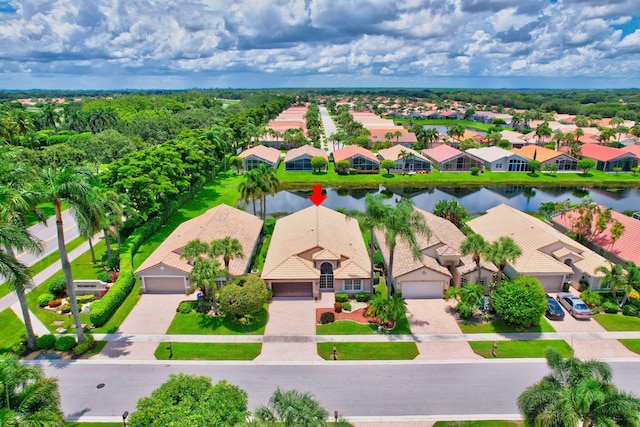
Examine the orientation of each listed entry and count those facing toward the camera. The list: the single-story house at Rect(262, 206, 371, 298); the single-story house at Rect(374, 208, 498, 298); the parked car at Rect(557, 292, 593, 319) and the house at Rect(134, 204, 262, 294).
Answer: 3

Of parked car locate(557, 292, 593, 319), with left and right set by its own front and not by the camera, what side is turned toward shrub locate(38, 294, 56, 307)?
left

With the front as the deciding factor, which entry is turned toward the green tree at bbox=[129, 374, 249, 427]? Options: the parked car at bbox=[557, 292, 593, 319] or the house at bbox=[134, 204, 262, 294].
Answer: the house

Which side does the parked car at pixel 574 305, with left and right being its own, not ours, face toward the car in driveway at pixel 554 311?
left

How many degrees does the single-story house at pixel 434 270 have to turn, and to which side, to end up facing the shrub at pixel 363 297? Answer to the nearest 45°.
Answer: approximately 45° to its right

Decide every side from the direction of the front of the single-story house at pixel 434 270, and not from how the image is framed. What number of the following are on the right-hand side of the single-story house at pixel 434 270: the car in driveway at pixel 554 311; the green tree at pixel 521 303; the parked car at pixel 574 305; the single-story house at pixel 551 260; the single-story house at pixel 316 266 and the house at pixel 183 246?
2

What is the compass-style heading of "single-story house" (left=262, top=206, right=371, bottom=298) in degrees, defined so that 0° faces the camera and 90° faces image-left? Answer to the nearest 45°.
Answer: approximately 0°

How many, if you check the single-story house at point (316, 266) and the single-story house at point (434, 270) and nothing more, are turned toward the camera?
2

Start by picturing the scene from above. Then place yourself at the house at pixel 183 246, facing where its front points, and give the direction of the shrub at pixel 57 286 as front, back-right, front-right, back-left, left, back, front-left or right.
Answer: right

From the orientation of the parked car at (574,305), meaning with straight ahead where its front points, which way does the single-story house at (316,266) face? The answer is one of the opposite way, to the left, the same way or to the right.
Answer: the opposite way

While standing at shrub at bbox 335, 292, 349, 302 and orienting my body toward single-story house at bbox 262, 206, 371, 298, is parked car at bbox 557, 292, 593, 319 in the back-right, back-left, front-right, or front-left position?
back-right

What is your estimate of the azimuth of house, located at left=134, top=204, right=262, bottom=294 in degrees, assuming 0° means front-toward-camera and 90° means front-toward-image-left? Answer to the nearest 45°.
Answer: approximately 0°

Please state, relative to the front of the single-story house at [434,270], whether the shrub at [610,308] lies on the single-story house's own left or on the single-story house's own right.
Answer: on the single-story house's own left
